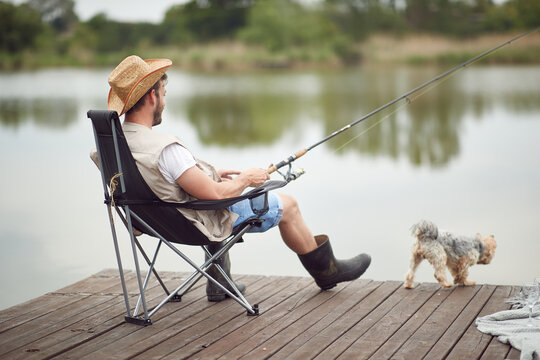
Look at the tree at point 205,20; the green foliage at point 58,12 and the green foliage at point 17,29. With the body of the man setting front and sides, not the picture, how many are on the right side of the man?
0

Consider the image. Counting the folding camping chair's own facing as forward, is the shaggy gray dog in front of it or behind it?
in front

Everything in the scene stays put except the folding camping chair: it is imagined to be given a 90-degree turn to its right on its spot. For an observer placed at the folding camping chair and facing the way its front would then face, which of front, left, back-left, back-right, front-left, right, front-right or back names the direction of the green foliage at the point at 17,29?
back-left

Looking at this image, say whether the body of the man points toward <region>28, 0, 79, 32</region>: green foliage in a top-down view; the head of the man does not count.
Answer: no

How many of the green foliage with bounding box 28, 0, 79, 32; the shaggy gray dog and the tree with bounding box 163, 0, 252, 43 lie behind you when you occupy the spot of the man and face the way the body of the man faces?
0

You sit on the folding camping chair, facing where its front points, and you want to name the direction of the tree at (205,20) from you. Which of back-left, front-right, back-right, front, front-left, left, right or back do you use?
front-left

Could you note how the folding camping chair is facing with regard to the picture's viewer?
facing away from the viewer and to the right of the viewer

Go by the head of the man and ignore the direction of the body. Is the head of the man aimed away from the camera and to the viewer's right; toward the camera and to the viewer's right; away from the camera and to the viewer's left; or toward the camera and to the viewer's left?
away from the camera and to the viewer's right

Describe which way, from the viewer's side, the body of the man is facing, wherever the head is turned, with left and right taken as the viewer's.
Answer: facing away from the viewer and to the right of the viewer
